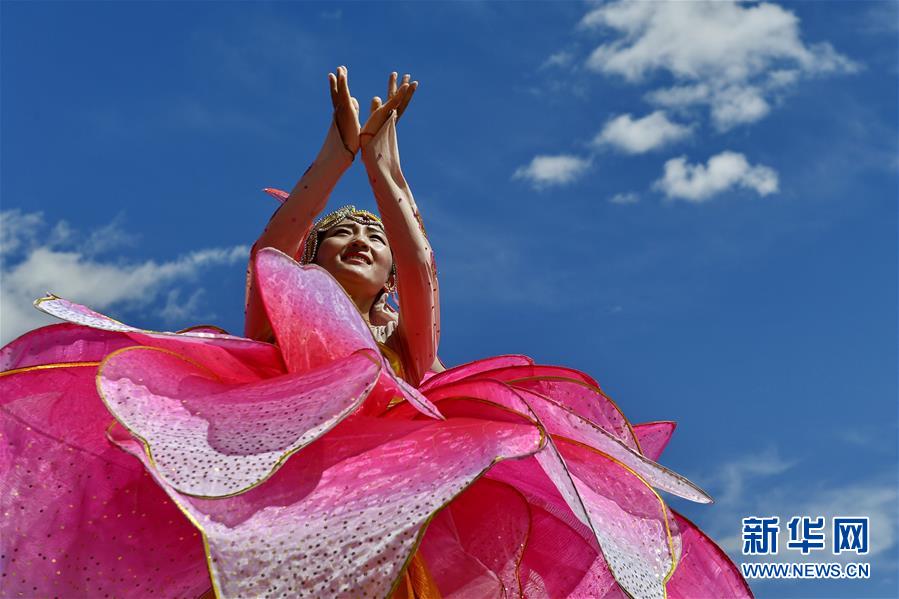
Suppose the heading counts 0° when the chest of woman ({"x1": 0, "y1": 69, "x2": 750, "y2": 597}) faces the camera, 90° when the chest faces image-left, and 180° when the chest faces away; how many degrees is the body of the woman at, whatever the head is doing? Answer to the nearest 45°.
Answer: approximately 315°
